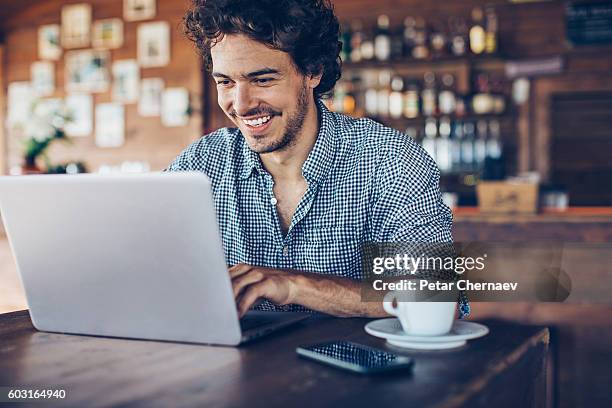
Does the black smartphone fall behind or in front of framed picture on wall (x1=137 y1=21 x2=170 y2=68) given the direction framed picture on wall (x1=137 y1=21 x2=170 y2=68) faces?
in front

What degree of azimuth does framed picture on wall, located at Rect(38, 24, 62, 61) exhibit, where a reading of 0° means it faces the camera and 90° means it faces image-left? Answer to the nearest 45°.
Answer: approximately 0°

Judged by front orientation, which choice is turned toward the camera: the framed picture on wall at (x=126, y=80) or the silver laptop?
the framed picture on wall

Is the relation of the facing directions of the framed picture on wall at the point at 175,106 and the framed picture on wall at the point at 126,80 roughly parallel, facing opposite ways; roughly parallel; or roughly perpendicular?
roughly parallel

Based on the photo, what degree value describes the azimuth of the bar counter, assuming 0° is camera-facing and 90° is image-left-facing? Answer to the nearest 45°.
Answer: approximately 0°

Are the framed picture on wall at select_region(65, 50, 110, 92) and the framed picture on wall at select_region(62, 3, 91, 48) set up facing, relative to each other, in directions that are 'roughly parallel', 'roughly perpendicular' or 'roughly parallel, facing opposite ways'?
roughly parallel

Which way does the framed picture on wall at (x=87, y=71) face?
toward the camera

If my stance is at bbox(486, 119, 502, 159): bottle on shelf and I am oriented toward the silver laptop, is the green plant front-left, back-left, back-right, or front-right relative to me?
front-right

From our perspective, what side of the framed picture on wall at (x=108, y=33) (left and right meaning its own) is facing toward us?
front

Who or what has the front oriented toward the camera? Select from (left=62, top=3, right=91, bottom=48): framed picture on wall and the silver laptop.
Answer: the framed picture on wall

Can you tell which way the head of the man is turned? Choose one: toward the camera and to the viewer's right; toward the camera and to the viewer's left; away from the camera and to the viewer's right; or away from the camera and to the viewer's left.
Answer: toward the camera and to the viewer's left

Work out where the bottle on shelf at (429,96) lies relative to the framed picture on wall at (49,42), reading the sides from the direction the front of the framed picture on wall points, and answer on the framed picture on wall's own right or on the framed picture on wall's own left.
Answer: on the framed picture on wall's own left

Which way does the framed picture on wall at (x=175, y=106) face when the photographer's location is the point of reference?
facing the viewer

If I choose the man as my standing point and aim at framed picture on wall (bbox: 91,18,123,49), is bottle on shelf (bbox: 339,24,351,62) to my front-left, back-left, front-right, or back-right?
front-right

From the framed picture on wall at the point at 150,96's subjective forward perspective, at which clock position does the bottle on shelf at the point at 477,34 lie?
The bottle on shelf is roughly at 10 o'clock from the framed picture on wall.

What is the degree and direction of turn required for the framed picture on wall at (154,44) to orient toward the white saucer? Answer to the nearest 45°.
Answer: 0° — it already faces it

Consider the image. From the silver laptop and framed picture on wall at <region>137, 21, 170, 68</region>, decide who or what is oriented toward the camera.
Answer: the framed picture on wall

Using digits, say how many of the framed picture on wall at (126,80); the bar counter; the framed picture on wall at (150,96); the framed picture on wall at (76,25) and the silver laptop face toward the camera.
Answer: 4

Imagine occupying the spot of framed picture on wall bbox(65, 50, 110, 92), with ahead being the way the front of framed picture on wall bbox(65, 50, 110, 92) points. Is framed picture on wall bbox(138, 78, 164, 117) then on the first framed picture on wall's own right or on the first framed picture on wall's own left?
on the first framed picture on wall's own left
